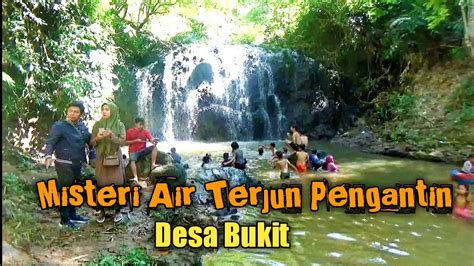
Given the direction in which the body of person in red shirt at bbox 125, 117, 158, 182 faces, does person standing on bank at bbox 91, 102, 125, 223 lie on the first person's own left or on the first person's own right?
on the first person's own right

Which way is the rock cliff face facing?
toward the camera

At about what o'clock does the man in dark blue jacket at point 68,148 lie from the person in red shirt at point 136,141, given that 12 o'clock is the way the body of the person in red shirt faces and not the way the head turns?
The man in dark blue jacket is roughly at 2 o'clock from the person in red shirt.

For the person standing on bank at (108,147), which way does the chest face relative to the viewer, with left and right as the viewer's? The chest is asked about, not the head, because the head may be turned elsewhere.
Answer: facing the viewer

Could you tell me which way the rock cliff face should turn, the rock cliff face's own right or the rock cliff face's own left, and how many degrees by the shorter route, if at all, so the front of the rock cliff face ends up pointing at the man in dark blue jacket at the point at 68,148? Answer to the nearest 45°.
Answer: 0° — it already faces them
